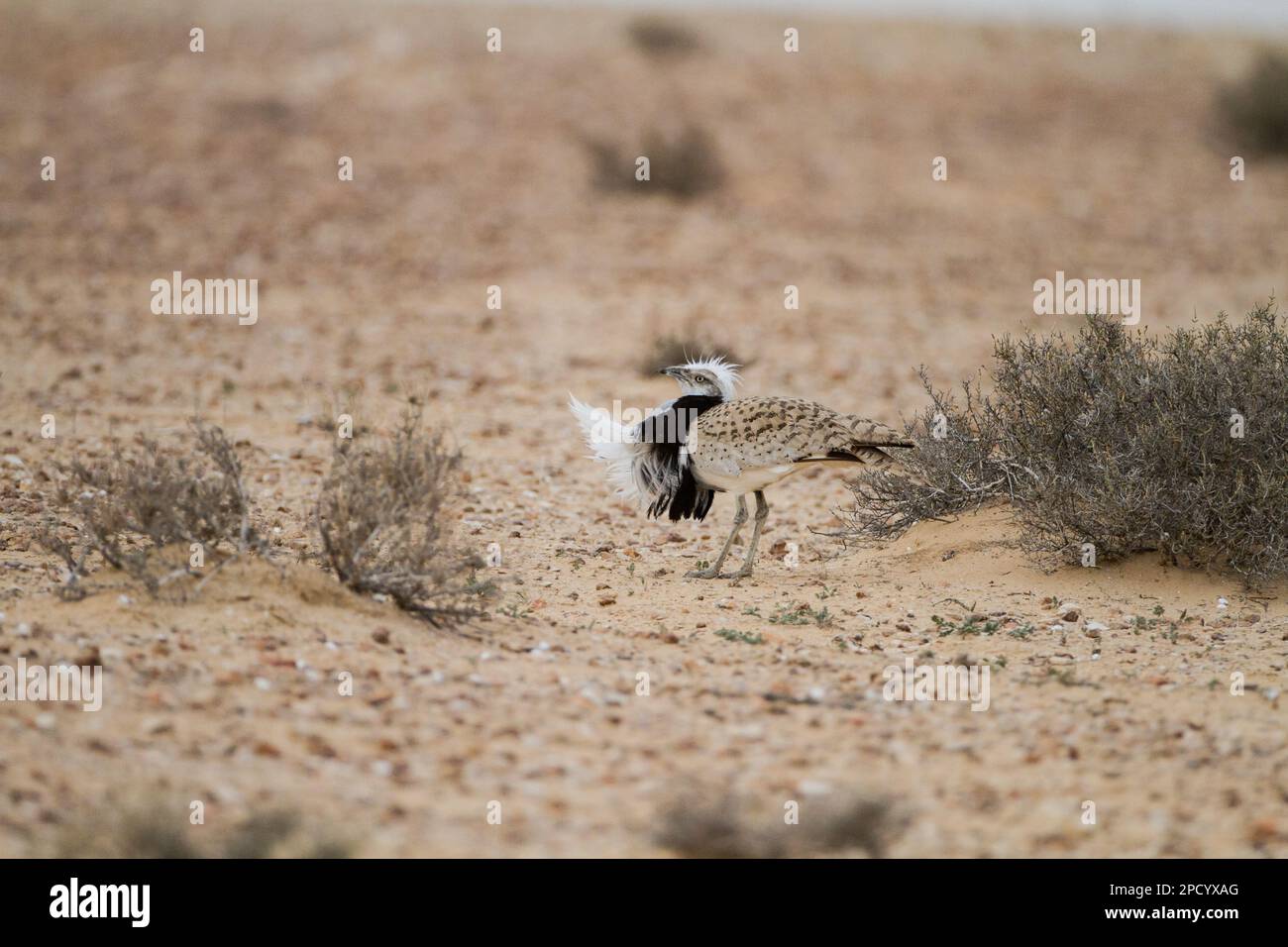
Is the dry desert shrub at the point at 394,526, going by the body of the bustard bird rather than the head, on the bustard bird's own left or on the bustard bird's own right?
on the bustard bird's own left

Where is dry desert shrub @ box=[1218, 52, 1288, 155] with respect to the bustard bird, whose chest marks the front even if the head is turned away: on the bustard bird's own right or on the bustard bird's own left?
on the bustard bird's own right

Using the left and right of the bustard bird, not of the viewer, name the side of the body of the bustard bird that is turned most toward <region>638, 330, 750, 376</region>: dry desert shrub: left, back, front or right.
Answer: right

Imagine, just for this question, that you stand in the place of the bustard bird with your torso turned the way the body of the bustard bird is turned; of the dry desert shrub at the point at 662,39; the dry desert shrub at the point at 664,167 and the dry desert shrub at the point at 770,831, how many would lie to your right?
2

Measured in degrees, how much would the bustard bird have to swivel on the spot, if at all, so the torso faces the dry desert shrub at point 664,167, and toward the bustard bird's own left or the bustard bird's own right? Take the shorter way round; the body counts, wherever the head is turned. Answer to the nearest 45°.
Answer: approximately 90° to the bustard bird's own right

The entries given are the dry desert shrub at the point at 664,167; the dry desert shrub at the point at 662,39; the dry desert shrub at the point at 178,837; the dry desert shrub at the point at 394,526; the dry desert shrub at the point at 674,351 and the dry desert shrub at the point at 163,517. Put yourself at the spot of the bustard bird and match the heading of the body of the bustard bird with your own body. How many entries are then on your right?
3

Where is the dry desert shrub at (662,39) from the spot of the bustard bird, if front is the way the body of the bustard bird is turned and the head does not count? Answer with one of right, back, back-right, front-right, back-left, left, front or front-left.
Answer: right

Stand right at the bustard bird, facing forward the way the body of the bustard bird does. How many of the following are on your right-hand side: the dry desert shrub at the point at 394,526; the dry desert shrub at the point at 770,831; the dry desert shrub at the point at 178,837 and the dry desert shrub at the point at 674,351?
1

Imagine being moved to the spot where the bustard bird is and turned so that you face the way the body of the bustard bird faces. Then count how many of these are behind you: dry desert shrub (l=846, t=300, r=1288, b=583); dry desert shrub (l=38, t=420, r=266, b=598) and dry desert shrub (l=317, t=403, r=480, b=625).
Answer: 1

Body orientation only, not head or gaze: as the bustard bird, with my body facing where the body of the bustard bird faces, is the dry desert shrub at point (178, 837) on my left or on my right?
on my left

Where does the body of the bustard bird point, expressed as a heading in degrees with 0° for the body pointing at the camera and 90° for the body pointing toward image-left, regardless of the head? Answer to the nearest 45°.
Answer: approximately 90°

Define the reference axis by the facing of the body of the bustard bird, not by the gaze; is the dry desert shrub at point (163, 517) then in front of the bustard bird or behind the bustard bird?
in front

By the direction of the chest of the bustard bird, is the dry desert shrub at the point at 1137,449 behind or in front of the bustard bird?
behind

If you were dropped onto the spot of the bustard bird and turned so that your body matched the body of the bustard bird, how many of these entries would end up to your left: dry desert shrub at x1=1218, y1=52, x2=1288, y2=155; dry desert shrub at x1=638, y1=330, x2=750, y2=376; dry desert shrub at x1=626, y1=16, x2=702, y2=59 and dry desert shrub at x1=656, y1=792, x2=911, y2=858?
1

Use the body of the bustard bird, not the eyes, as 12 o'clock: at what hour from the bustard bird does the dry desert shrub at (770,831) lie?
The dry desert shrub is roughly at 9 o'clock from the bustard bird.
